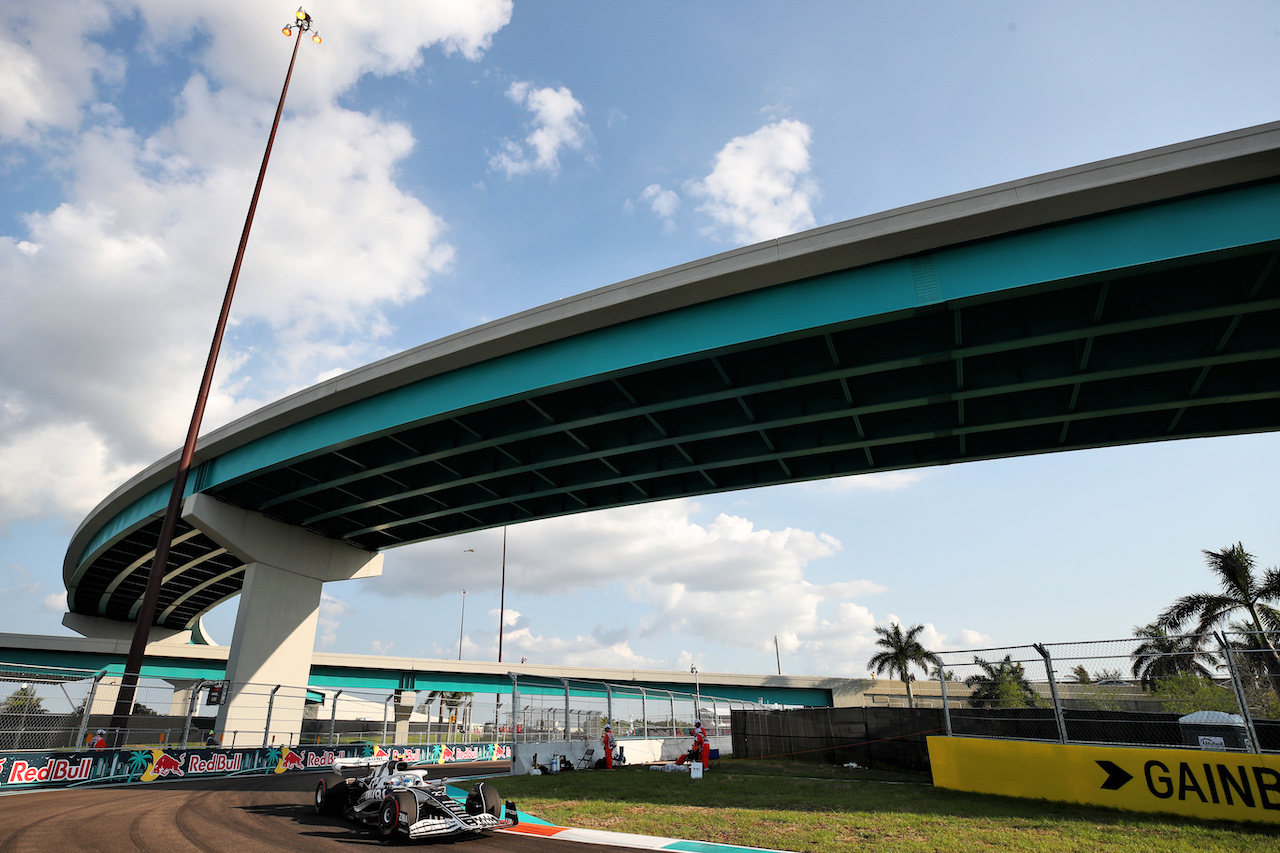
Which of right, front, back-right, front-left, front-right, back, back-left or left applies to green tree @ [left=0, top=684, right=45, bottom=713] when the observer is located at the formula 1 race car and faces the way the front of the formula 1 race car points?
back

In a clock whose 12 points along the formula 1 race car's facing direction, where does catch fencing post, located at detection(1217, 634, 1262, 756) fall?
The catch fencing post is roughly at 11 o'clock from the formula 1 race car.

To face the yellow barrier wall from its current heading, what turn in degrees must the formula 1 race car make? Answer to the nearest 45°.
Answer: approximately 45° to its left

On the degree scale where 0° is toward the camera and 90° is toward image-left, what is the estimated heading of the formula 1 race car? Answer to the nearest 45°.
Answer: approximately 315°

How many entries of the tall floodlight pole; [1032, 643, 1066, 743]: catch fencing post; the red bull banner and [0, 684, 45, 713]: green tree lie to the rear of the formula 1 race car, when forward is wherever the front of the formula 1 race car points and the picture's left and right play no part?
3

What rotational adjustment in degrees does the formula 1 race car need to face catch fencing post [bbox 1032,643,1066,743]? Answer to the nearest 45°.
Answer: approximately 45° to its left

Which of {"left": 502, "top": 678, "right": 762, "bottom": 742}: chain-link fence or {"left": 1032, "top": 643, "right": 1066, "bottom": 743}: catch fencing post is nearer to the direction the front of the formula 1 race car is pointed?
the catch fencing post

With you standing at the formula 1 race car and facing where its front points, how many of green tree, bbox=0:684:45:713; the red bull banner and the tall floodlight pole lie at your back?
3

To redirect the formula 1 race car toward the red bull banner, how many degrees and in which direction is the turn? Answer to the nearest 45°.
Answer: approximately 180°

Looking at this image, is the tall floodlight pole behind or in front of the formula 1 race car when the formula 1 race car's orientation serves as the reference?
behind
